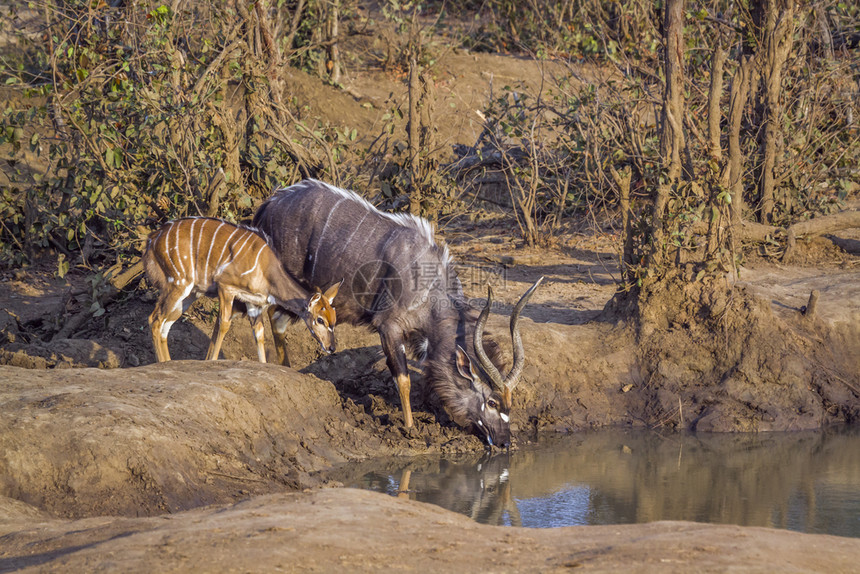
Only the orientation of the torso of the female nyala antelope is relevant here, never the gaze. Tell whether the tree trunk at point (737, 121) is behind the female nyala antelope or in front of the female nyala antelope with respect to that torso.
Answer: in front

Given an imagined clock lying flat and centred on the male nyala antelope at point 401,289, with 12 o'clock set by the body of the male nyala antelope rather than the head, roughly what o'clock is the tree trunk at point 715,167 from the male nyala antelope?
The tree trunk is roughly at 10 o'clock from the male nyala antelope.

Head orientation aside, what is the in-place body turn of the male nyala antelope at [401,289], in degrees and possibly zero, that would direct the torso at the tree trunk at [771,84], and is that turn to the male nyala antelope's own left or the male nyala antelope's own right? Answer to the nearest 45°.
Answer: approximately 90° to the male nyala antelope's own left

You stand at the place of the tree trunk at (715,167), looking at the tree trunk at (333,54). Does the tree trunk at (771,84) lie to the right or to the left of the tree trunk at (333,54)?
right

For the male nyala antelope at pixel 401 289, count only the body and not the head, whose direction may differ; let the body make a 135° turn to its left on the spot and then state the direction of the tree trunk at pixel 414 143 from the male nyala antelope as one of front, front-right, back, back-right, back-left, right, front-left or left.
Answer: front

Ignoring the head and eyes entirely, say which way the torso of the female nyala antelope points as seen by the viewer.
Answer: to the viewer's right

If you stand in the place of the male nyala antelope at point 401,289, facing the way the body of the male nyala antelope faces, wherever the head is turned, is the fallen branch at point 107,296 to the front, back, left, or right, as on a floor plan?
back

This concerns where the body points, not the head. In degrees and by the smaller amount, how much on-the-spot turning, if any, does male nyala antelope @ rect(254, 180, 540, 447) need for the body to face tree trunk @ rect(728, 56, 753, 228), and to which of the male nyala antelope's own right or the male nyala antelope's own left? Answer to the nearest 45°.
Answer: approximately 90° to the male nyala antelope's own left

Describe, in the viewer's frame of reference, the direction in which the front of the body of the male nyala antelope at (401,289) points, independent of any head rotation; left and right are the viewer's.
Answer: facing the viewer and to the right of the viewer

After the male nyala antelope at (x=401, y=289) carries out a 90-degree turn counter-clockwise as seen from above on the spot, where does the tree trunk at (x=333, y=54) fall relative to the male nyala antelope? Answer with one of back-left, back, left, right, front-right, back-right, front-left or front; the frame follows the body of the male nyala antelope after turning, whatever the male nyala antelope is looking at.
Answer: front-left

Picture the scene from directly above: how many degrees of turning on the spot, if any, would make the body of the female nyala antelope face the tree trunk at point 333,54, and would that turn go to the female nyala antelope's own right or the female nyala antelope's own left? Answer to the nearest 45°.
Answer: approximately 90° to the female nyala antelope's own left
